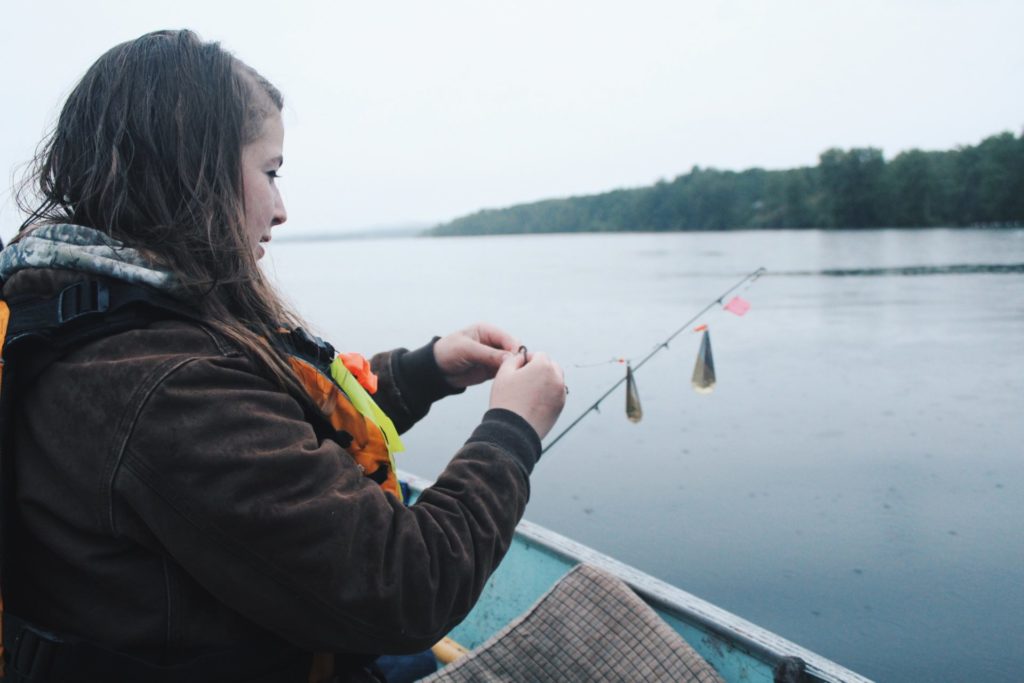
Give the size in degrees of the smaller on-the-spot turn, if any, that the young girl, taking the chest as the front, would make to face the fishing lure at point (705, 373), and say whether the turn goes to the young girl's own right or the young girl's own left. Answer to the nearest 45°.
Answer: approximately 45° to the young girl's own left

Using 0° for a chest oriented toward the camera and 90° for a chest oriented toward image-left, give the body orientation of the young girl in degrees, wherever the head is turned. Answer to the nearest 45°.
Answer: approximately 270°

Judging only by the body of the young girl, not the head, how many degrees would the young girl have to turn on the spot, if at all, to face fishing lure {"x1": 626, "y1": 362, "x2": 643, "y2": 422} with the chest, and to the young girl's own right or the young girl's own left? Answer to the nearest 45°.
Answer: approximately 45° to the young girl's own left

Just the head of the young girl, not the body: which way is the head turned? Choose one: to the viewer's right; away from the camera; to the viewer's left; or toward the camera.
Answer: to the viewer's right
